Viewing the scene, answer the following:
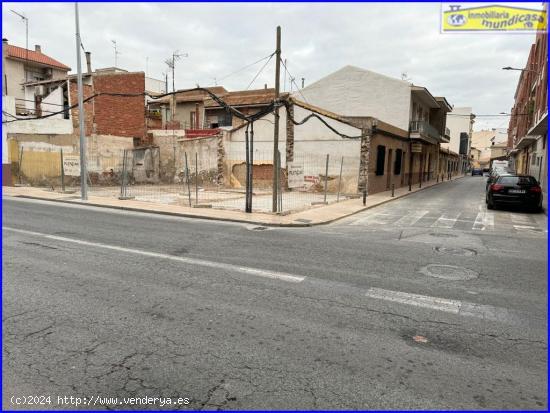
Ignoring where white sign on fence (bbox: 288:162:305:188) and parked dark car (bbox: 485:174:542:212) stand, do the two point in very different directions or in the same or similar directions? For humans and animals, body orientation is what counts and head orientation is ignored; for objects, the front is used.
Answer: very different directions

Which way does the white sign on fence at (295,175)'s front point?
toward the camera

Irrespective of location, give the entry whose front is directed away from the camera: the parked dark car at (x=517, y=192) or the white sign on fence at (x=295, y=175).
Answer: the parked dark car

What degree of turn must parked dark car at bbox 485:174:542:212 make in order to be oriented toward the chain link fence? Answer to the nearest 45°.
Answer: approximately 90° to its left

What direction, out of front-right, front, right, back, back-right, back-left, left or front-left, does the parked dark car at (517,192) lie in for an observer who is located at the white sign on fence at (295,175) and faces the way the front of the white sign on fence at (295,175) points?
left

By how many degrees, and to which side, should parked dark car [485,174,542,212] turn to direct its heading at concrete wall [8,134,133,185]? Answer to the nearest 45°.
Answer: approximately 90° to its left

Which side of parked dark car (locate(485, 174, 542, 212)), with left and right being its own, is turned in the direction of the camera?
back

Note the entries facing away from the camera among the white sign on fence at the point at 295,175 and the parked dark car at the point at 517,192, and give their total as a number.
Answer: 1
